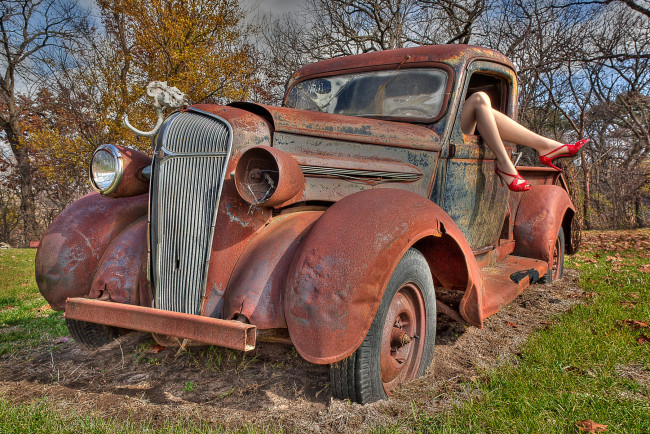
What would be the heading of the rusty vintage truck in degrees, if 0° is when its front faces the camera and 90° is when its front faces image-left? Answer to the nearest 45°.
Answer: approximately 45°
